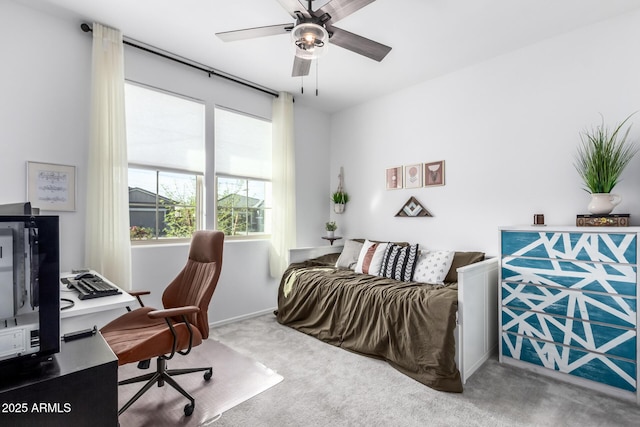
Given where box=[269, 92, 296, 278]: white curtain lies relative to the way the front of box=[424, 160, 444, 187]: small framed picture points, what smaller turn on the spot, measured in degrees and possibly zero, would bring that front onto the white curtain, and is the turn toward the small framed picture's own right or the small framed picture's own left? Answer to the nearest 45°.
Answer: approximately 45° to the small framed picture's own right

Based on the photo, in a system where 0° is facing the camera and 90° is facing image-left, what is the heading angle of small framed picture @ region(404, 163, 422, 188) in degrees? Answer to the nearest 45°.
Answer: approximately 45°

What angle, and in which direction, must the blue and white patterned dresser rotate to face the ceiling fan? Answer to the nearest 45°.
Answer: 0° — it already faces it

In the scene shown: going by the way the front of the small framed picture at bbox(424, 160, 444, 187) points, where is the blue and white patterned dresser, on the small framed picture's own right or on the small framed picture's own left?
on the small framed picture's own left

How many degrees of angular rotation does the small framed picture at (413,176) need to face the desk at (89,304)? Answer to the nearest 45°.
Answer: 0° — it already faces it

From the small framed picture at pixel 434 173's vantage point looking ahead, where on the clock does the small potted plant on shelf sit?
The small potted plant on shelf is roughly at 2 o'clock from the small framed picture.
